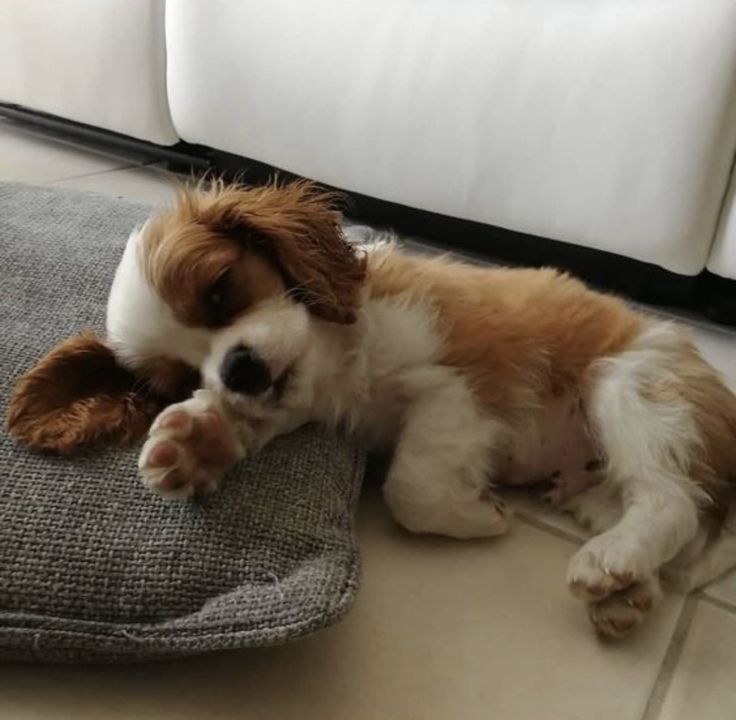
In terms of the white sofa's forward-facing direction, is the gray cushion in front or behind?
in front

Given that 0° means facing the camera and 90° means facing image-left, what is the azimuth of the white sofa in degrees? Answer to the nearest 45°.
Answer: approximately 45°
